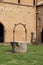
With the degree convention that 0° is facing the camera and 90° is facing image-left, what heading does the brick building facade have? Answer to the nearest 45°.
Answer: approximately 0°
